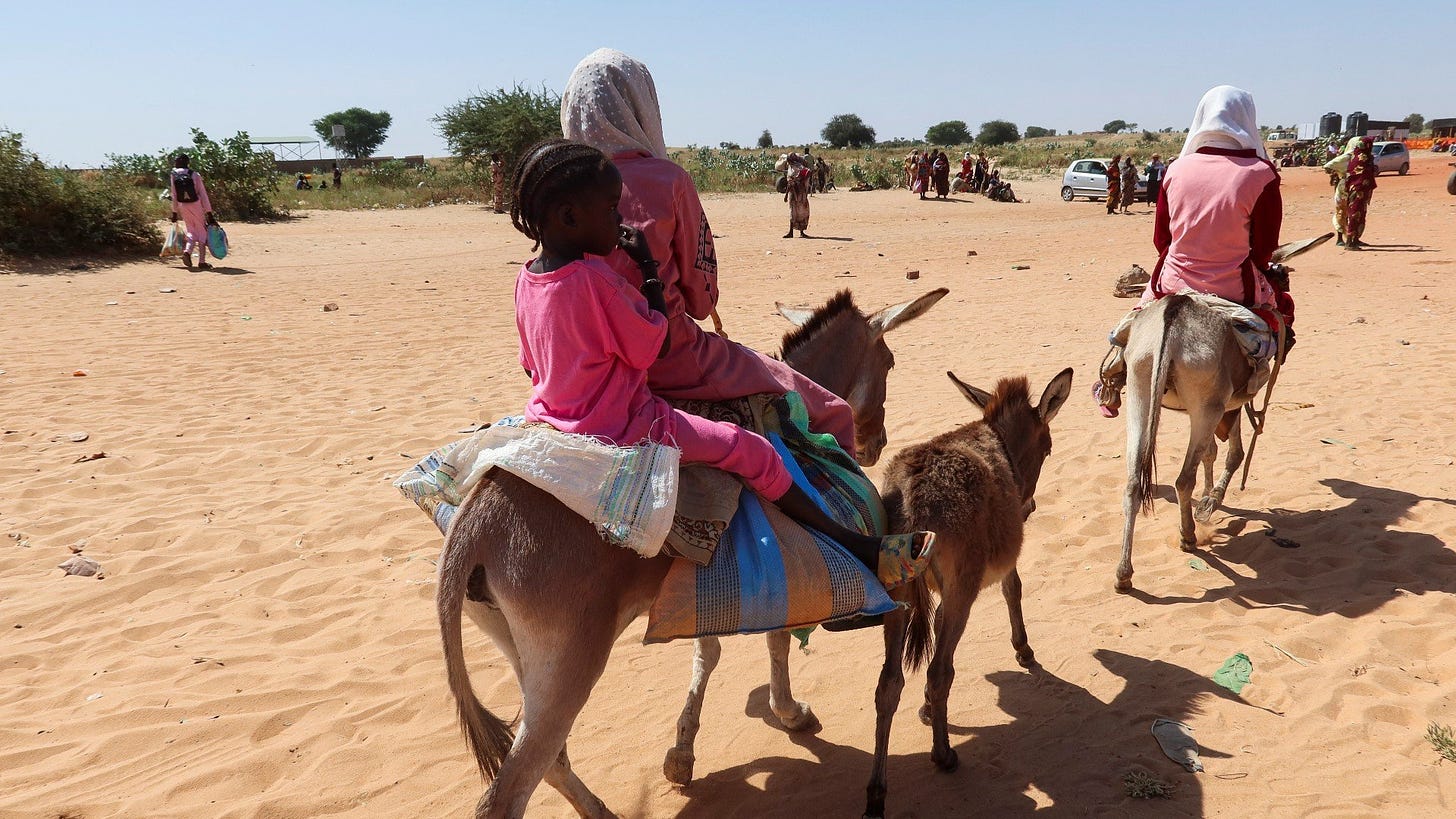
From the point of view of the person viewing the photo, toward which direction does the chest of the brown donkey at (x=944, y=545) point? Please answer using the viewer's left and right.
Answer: facing away from the viewer and to the right of the viewer

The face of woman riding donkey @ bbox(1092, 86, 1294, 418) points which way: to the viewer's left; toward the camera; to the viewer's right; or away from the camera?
away from the camera

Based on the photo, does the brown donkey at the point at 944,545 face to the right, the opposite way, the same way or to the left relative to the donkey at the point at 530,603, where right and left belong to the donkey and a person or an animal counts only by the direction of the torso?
the same way

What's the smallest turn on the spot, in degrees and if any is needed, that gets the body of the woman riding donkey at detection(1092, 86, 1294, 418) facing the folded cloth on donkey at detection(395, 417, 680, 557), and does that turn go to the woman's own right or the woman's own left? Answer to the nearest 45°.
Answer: approximately 180°

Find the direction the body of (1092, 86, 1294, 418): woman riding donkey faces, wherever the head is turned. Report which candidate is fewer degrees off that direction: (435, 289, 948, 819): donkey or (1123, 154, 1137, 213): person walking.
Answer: the person walking

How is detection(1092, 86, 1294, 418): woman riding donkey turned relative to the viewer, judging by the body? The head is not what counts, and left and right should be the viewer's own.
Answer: facing away from the viewer

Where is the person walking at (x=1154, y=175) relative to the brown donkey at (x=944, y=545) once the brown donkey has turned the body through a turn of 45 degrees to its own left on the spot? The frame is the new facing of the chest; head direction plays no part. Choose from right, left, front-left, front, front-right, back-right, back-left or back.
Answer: front

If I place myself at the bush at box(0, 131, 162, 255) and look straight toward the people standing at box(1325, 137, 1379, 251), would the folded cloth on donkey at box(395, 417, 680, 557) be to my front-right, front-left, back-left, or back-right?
front-right

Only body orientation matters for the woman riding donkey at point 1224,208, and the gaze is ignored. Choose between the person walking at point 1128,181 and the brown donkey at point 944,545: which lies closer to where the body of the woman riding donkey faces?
the person walking

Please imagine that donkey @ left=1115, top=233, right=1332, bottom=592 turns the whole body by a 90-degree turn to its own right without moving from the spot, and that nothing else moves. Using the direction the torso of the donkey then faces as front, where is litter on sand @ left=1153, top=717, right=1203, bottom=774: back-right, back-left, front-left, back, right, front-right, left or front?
front-right

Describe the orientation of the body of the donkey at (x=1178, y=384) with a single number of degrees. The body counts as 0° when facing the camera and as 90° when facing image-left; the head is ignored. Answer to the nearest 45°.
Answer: approximately 225°

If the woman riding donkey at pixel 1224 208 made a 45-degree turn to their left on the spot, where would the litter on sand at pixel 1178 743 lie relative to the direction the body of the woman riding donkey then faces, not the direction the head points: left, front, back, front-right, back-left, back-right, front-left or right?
back-left

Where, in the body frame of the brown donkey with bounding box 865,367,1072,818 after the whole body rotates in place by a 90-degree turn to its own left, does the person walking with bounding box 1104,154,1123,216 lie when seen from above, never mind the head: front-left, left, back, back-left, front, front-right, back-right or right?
front-right
